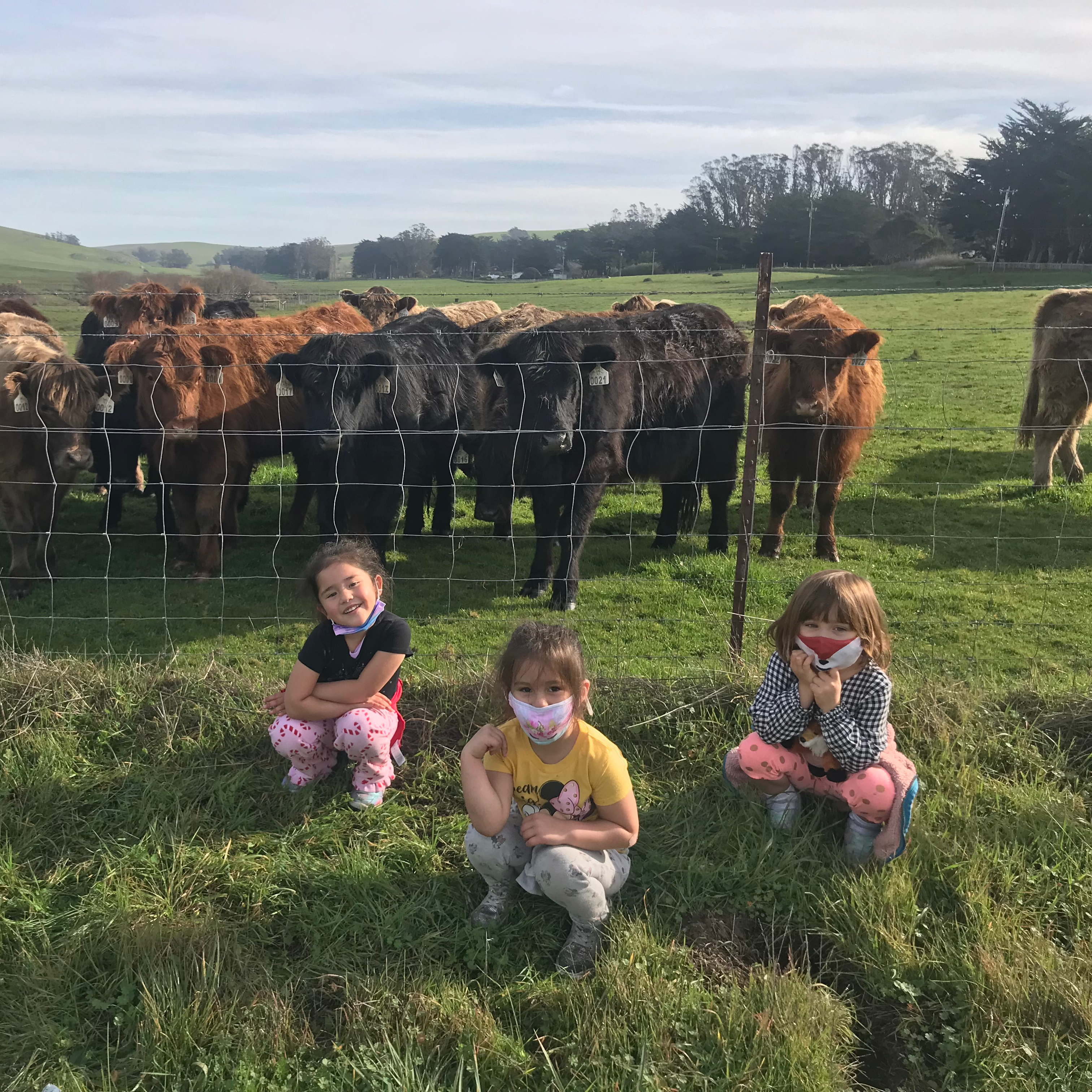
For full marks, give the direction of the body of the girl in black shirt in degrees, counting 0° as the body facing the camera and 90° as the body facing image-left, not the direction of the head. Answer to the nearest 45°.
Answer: approximately 45°

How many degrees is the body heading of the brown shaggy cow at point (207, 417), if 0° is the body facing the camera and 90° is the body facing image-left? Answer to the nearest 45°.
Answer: approximately 45°

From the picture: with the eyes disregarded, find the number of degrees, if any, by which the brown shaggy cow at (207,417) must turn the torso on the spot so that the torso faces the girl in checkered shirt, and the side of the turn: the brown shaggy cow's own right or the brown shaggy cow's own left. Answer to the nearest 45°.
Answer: approximately 45° to the brown shaggy cow's own left

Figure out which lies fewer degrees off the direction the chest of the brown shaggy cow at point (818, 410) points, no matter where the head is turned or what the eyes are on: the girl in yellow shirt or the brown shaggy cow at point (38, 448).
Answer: the girl in yellow shirt

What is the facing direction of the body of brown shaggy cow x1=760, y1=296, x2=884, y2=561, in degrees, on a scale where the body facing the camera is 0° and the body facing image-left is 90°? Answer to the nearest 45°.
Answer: approximately 0°

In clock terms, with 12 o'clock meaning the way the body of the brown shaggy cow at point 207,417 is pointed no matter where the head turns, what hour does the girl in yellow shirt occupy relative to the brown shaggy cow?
The girl in yellow shirt is roughly at 10 o'clock from the brown shaggy cow.

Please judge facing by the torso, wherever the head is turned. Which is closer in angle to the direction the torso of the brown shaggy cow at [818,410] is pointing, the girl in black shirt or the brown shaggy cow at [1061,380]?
the girl in black shirt

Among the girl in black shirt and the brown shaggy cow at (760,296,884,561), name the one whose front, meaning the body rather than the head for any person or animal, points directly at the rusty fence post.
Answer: the brown shaggy cow

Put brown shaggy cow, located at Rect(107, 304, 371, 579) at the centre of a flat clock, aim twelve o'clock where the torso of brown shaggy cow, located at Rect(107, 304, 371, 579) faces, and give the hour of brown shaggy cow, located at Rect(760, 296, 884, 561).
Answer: brown shaggy cow, located at Rect(760, 296, 884, 561) is roughly at 8 o'clock from brown shaggy cow, located at Rect(107, 304, 371, 579).

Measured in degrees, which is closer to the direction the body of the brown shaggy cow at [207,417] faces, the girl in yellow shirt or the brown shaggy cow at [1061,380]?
the girl in yellow shirt
